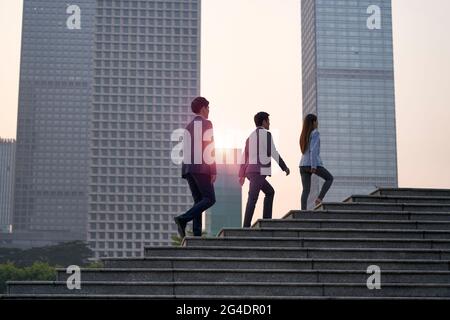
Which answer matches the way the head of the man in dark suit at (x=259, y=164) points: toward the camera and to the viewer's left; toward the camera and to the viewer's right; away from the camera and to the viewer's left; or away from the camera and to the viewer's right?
away from the camera and to the viewer's right

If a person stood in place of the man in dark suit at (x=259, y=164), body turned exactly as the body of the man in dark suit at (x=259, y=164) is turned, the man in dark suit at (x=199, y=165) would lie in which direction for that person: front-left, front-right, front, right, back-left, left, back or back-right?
back

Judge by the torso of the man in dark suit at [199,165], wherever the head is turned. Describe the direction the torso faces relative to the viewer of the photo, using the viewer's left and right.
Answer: facing away from the viewer and to the right of the viewer

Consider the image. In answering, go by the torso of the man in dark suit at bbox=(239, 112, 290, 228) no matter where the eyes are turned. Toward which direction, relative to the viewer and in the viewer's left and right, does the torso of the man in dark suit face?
facing away from the viewer and to the right of the viewer
